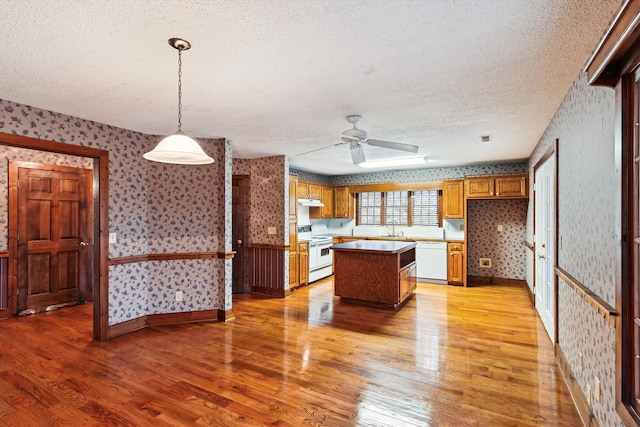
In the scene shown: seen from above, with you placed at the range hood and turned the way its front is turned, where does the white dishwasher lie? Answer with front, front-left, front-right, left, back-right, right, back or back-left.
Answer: front-left

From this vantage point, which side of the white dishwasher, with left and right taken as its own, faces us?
front

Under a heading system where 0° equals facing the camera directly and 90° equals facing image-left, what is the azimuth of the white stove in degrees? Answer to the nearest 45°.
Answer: approximately 315°

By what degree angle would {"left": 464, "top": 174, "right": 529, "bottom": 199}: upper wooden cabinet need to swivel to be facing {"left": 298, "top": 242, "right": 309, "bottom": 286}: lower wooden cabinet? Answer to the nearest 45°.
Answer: approximately 45° to its right

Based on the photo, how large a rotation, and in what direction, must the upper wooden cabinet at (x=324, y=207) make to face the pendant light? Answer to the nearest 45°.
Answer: approximately 45° to its right

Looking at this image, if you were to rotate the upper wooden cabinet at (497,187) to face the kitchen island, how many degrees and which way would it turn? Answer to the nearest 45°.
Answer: approximately 45° to its right

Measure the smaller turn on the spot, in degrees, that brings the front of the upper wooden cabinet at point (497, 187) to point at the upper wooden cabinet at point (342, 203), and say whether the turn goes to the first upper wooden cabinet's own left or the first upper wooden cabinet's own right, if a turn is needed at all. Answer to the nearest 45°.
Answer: approximately 90° to the first upper wooden cabinet's own right

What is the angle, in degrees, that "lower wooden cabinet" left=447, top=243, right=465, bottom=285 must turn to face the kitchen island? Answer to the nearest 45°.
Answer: approximately 45° to its right

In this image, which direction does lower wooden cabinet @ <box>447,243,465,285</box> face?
toward the camera

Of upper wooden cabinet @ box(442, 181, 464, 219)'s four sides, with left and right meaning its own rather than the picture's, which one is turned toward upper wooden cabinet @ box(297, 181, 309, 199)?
right

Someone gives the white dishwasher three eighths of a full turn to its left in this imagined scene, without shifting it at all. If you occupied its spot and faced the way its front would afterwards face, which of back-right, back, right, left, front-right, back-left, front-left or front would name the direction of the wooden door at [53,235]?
back

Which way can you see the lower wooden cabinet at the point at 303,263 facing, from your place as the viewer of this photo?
facing the viewer and to the right of the viewer
